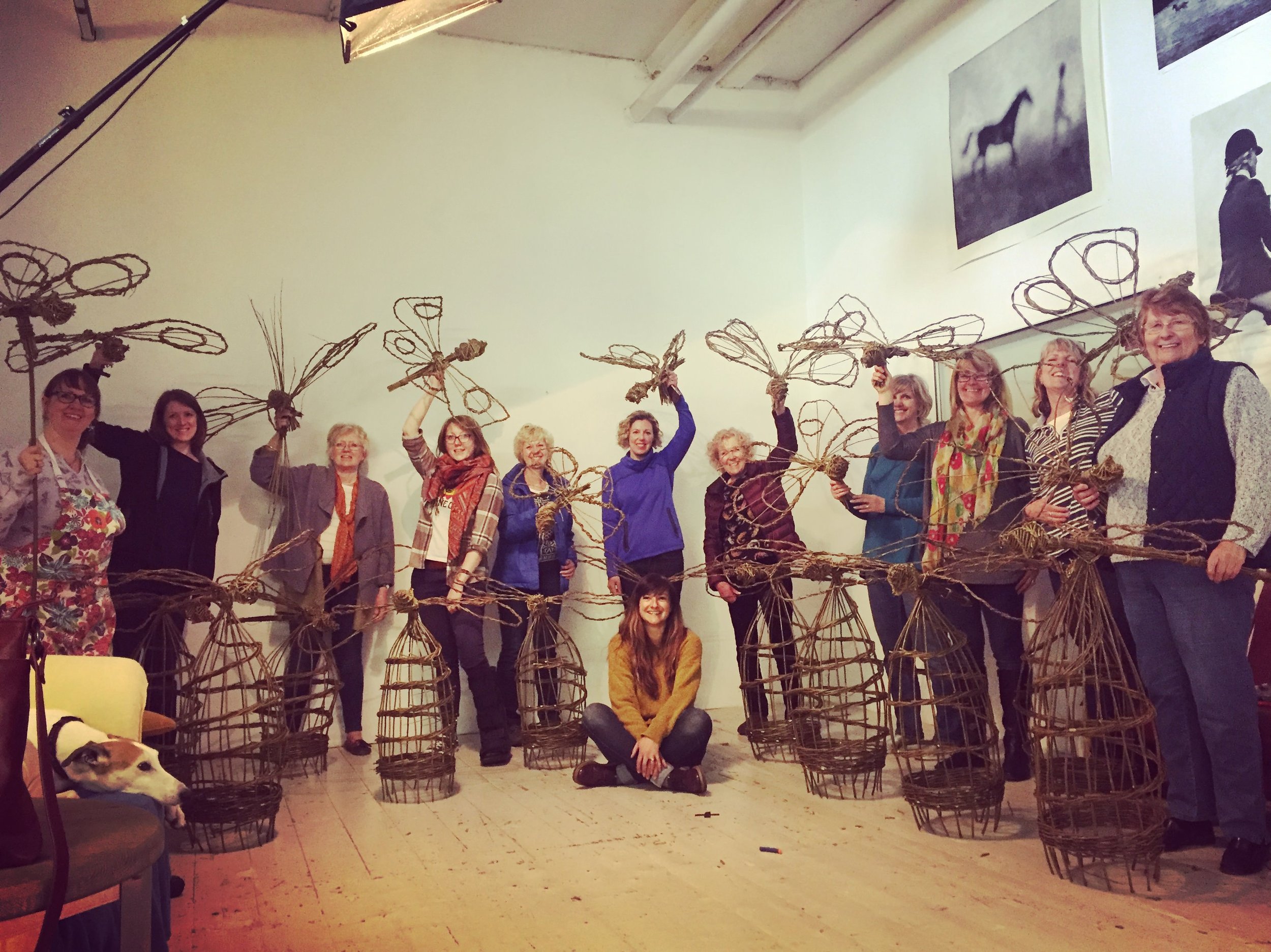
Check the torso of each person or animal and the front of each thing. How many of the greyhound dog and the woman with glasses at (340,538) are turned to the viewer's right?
1

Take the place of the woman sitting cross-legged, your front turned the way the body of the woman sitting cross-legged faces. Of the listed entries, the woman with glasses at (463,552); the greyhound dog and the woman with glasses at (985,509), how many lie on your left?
1

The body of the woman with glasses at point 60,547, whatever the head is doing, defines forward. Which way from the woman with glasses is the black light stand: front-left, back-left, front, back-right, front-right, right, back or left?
front-right

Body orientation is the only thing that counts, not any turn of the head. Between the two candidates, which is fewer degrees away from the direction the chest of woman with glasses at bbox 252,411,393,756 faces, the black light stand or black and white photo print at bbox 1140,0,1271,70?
the black light stand

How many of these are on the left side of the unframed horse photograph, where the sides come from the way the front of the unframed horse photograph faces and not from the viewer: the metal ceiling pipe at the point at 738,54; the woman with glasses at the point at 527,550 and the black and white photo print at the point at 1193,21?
1

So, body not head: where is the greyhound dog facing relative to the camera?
to the viewer's right
